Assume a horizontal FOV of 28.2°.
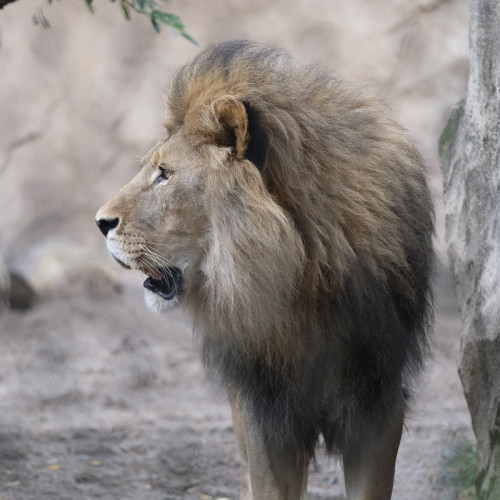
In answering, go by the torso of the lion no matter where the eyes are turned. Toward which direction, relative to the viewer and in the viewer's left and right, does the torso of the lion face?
facing the viewer and to the left of the viewer
